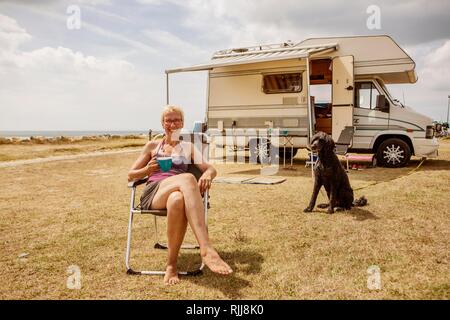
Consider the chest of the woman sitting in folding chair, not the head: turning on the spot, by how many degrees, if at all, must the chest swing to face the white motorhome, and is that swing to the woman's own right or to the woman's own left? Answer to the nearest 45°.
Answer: approximately 135° to the woman's own left

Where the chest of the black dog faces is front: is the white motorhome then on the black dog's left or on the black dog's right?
on the black dog's right

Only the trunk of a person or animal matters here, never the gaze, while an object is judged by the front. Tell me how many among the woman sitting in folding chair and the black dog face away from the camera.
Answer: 0

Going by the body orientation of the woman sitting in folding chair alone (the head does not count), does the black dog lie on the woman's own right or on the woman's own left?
on the woman's own left

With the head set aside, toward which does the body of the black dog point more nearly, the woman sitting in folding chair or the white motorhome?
the woman sitting in folding chair

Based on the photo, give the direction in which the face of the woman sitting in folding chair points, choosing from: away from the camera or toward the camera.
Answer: toward the camera

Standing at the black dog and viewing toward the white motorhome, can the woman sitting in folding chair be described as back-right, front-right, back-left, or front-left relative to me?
back-left

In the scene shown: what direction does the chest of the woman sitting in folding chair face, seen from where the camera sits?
toward the camera

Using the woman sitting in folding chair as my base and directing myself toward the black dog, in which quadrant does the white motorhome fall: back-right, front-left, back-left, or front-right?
front-left

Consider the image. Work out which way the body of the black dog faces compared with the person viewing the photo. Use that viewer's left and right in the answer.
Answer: facing the viewer and to the left of the viewer
